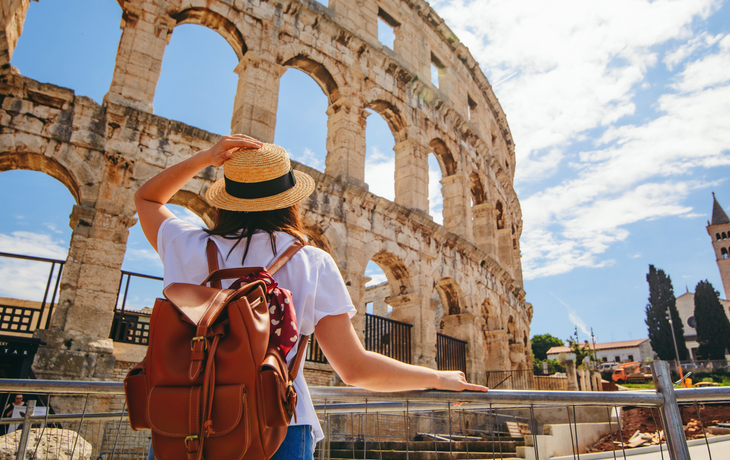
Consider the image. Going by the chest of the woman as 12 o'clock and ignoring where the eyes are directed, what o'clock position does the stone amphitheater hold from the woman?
The stone amphitheater is roughly at 12 o'clock from the woman.

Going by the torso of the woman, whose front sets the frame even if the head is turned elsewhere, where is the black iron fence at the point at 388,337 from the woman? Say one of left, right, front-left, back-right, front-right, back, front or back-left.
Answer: front

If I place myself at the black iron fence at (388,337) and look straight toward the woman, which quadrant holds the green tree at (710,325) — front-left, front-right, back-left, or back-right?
back-left

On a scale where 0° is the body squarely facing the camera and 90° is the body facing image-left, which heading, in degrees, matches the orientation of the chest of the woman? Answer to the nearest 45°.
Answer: approximately 180°

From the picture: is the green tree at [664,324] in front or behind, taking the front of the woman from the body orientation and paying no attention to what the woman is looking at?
in front

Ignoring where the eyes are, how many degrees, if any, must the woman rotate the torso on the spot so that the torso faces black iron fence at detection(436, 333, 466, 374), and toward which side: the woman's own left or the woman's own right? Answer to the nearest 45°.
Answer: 0° — they already face it

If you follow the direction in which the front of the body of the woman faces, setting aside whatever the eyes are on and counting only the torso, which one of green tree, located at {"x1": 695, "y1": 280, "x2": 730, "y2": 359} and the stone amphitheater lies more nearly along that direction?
the stone amphitheater

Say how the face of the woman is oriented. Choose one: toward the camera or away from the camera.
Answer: away from the camera
